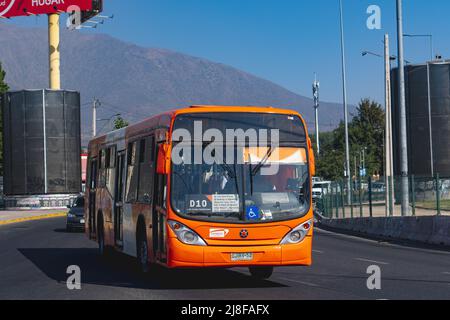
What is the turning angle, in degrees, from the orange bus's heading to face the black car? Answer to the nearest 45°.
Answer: approximately 180°

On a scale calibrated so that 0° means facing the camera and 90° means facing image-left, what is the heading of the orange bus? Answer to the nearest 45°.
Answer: approximately 0°

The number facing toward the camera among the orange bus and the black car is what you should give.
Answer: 2

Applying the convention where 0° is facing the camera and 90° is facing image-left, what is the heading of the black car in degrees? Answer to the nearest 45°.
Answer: approximately 0°

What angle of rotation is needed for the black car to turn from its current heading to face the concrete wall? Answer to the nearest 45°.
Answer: approximately 45° to its left
